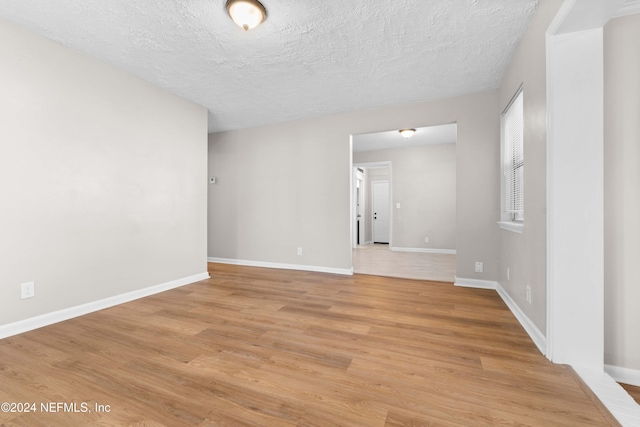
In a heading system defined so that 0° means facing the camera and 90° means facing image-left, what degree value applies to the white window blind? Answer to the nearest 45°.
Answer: approximately 90°

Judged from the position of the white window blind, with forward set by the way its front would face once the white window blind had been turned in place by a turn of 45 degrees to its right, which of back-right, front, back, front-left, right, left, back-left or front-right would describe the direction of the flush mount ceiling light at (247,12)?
left
